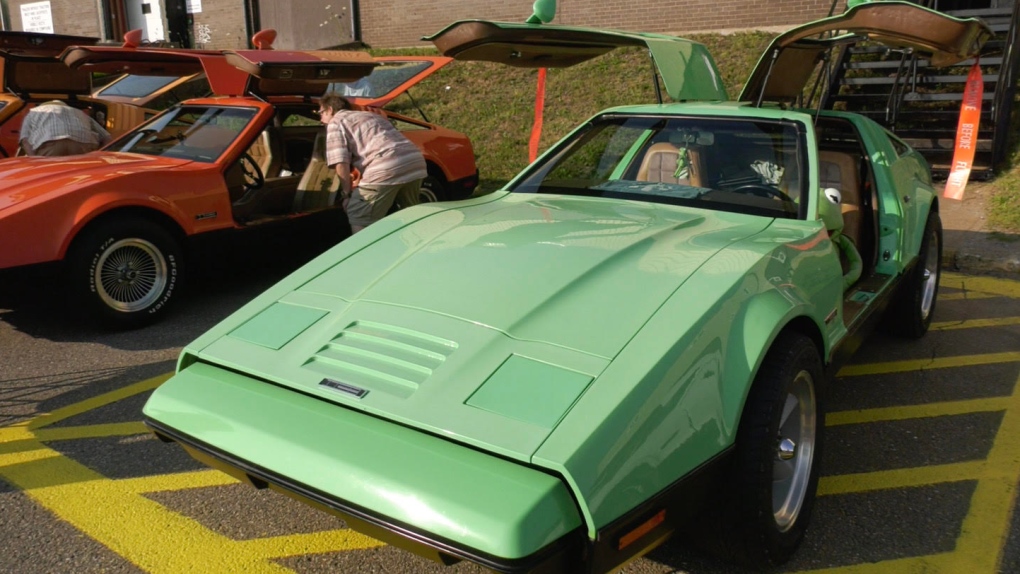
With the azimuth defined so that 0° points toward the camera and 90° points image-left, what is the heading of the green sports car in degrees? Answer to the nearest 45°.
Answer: approximately 45°

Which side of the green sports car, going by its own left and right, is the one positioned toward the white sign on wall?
right

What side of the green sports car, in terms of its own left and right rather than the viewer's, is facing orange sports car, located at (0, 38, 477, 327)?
right

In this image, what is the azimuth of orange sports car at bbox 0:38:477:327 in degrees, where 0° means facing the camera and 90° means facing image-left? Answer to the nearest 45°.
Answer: approximately 45°

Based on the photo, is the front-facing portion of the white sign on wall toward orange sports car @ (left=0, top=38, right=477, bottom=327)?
yes

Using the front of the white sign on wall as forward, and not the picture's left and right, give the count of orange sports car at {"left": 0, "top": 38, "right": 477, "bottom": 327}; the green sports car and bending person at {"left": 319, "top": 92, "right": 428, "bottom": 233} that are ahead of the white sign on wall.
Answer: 3
